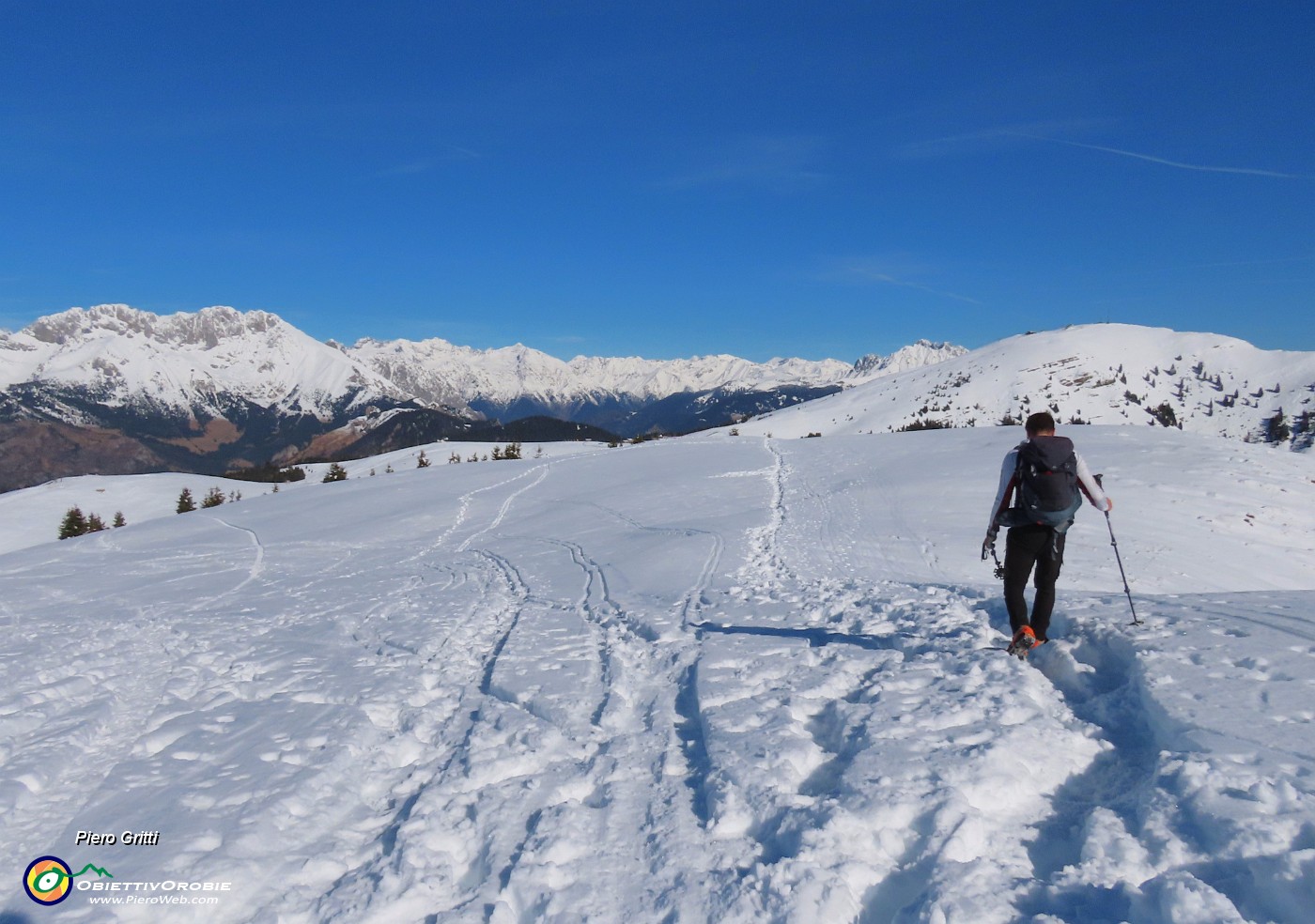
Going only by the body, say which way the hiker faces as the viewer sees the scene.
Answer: away from the camera
